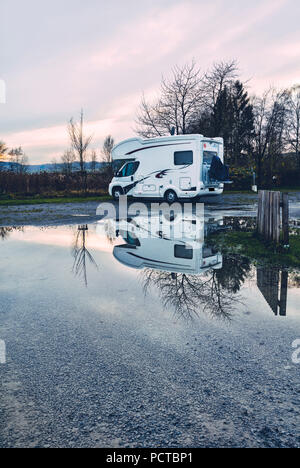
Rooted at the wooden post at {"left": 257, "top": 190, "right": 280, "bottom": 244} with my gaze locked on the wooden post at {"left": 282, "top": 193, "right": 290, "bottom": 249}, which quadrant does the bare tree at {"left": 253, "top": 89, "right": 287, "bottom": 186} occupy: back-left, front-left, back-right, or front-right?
back-left

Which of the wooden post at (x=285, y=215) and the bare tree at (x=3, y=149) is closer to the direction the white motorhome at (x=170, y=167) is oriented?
the bare tree

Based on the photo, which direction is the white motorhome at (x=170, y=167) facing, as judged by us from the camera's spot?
facing away from the viewer and to the left of the viewer

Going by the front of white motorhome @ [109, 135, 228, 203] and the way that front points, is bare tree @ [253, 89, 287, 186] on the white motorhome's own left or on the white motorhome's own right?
on the white motorhome's own right

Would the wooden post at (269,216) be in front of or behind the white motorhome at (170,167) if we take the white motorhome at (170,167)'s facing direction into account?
behind

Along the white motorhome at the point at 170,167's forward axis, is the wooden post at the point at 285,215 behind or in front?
behind
